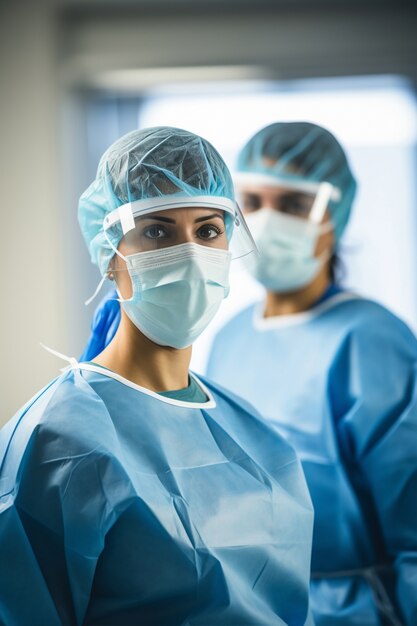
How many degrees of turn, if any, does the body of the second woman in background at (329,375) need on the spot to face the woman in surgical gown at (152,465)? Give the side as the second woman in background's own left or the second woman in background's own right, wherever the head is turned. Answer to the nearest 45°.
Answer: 0° — they already face them

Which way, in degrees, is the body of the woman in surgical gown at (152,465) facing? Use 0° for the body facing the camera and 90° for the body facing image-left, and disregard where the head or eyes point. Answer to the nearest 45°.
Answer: approximately 315°

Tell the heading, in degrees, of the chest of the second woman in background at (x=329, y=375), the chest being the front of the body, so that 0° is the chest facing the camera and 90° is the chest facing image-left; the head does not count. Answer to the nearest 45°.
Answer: approximately 45°
